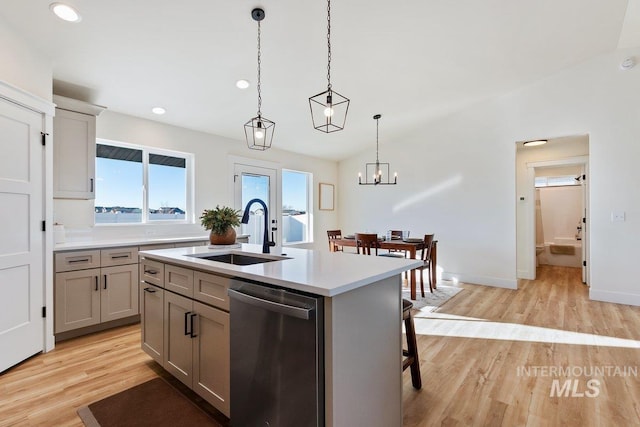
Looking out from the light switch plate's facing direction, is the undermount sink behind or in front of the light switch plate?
in front

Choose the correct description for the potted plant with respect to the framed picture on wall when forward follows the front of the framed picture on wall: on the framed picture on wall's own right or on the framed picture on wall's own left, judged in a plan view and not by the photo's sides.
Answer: on the framed picture on wall's own right

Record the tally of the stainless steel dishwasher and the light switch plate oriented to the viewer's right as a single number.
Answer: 0

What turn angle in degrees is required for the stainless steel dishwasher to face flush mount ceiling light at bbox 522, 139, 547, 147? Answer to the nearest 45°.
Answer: approximately 180°

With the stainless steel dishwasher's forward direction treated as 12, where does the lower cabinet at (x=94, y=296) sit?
The lower cabinet is roughly at 3 o'clock from the stainless steel dishwasher.

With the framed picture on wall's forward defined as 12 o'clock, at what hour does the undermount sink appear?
The undermount sink is roughly at 2 o'clock from the framed picture on wall.

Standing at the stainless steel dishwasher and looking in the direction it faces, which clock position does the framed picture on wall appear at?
The framed picture on wall is roughly at 5 o'clock from the stainless steel dishwasher.

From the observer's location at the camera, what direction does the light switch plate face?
facing the viewer

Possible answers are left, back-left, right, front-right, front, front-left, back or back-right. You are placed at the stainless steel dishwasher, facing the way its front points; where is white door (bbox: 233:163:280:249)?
back-right

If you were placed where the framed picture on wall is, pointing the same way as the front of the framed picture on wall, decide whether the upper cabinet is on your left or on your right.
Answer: on your right

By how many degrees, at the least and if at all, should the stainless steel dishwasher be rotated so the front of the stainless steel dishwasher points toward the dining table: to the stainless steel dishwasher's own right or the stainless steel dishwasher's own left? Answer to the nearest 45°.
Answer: approximately 180°

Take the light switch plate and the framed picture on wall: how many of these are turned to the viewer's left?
0

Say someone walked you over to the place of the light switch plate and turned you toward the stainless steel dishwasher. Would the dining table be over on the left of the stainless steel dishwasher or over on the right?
right
